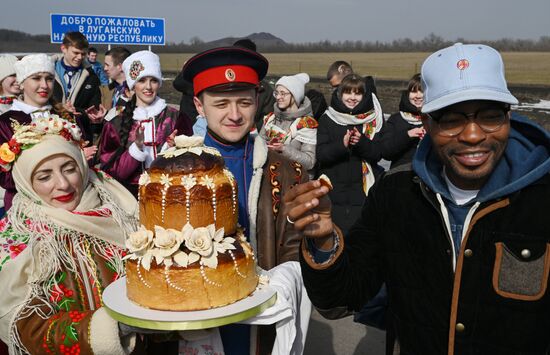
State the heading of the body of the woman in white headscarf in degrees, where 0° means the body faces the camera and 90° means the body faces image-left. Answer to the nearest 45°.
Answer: approximately 315°

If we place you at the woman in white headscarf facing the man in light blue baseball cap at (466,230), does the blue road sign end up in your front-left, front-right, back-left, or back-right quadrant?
back-left

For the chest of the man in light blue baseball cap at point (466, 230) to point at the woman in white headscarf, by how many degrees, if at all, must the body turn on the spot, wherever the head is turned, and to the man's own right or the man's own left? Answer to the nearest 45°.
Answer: approximately 90° to the man's own right

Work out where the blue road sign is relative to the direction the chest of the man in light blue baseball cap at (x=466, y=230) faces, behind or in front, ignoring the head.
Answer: behind

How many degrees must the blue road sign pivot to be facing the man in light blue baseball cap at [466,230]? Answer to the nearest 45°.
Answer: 0° — it already faces them

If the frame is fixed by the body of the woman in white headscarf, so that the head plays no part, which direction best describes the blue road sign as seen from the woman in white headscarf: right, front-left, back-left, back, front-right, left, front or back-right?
back-left

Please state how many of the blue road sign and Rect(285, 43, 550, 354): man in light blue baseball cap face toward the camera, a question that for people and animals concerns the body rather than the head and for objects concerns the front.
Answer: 2

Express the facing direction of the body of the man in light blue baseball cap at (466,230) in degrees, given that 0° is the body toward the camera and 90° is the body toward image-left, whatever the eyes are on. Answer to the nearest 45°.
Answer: approximately 0°
